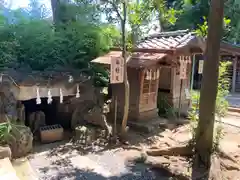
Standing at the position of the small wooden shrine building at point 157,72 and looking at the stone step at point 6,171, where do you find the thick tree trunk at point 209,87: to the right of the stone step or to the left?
left

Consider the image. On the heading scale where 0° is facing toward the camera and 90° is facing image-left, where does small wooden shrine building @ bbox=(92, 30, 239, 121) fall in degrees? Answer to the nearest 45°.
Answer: approximately 315°

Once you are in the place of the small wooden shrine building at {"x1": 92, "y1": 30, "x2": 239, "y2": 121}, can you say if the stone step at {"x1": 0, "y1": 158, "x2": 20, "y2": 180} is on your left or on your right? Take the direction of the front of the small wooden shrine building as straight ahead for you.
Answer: on your right

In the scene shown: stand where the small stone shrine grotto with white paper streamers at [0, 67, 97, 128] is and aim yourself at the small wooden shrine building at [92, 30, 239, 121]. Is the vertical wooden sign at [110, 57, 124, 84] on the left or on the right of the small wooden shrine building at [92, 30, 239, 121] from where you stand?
right

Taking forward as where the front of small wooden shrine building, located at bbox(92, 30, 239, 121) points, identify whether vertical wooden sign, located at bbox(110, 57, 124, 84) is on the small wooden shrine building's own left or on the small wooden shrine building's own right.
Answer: on the small wooden shrine building's own right

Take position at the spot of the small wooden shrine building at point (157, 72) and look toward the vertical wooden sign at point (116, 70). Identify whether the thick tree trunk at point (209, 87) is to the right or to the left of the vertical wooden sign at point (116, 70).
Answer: left

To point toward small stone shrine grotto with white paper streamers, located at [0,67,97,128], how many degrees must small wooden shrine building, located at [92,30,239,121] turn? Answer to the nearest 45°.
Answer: approximately 90° to its right

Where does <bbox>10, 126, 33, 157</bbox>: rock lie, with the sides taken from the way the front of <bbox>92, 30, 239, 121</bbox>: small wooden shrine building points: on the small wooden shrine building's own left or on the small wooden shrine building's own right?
on the small wooden shrine building's own right

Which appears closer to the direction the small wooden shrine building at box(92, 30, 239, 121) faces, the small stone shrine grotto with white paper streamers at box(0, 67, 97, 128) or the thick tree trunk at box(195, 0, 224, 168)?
the thick tree trunk
